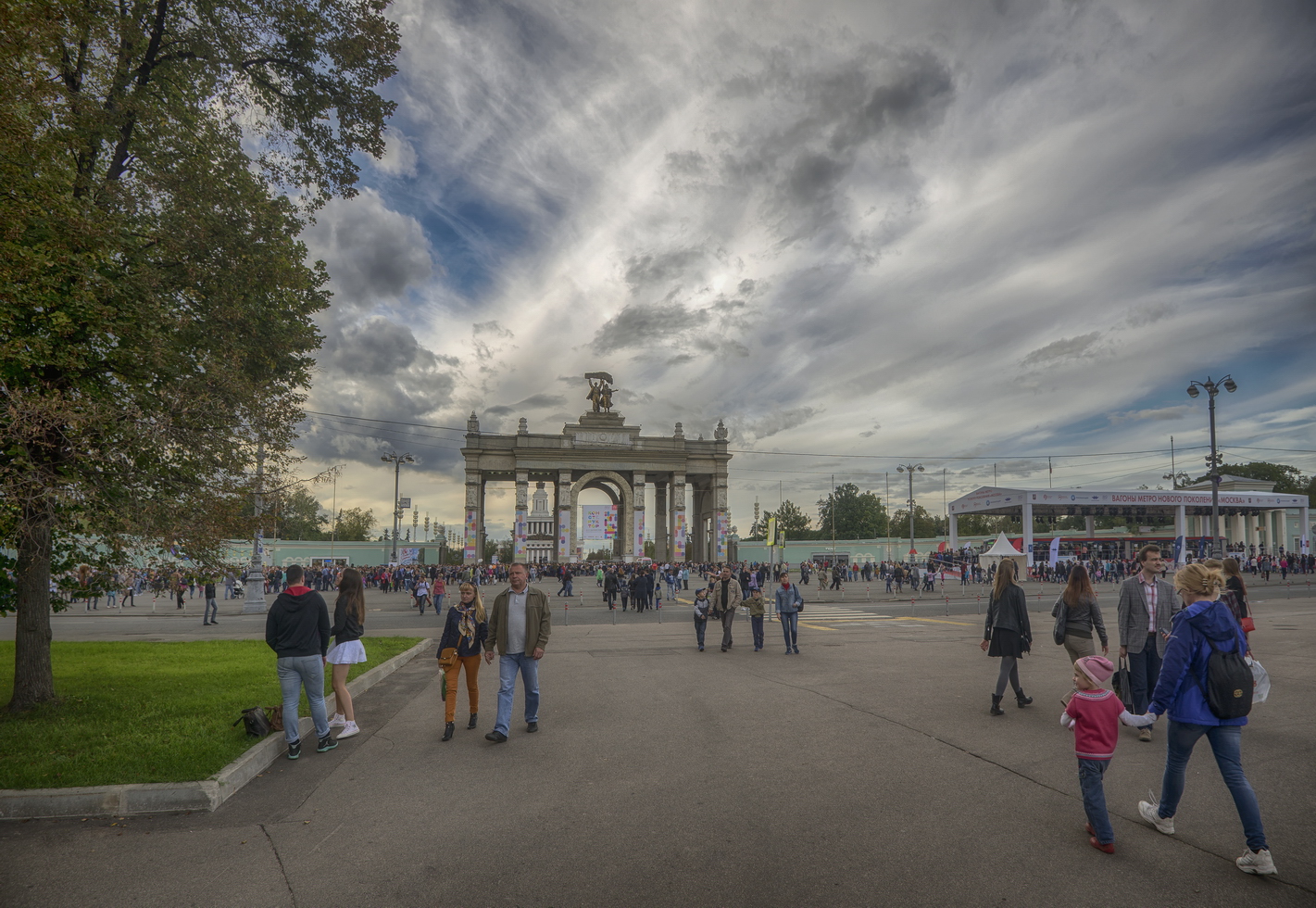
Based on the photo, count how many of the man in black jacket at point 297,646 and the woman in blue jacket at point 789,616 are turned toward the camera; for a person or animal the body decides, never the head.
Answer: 1

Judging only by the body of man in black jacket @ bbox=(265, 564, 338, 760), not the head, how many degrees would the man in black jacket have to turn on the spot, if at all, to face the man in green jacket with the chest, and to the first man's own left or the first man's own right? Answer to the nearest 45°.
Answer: approximately 90° to the first man's own right

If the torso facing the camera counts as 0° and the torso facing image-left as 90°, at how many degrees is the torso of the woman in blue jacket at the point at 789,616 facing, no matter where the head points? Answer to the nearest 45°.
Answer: approximately 0°

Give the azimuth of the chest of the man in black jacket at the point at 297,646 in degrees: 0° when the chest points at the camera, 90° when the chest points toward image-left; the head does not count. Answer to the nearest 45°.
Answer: approximately 180°

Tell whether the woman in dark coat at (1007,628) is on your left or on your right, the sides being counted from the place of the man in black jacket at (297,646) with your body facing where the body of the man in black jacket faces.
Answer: on your right

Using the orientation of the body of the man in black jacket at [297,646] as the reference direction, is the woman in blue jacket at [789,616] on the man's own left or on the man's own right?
on the man's own right

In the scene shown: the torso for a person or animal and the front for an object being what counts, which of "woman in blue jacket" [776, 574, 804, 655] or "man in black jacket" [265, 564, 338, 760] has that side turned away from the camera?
the man in black jacket

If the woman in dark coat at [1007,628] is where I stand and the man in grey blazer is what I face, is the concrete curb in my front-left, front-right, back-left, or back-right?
back-right

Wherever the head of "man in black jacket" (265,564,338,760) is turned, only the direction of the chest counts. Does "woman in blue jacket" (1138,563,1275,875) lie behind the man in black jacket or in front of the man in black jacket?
behind

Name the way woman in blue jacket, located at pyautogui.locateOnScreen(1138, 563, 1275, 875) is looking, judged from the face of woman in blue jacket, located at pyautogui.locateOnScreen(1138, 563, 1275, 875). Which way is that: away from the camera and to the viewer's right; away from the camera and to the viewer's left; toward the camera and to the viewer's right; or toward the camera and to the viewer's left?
away from the camera and to the viewer's left
